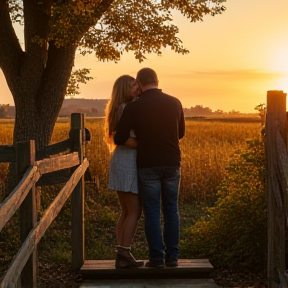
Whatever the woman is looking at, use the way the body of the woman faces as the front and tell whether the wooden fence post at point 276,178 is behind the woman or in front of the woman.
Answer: in front

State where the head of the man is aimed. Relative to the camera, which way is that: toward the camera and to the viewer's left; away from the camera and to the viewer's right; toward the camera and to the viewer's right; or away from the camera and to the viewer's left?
away from the camera and to the viewer's left

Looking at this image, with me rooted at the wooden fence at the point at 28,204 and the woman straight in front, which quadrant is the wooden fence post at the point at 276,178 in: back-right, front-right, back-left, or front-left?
front-right

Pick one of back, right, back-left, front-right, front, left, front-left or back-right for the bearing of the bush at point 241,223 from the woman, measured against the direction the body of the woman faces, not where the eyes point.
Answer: front-left

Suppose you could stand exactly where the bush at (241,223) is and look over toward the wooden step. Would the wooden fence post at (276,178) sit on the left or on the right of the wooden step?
left

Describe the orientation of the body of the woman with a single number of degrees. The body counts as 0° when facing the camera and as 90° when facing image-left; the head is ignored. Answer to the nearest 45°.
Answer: approximately 270°
